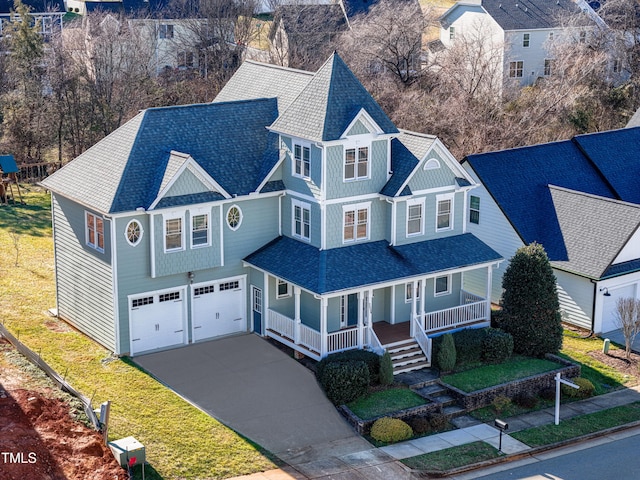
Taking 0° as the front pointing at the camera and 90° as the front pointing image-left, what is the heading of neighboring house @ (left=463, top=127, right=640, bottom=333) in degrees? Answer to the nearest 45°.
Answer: approximately 315°

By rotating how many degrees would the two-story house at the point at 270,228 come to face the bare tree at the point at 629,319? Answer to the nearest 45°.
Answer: approximately 45° to its left

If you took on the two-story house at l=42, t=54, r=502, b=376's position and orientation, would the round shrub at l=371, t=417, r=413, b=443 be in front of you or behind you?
in front

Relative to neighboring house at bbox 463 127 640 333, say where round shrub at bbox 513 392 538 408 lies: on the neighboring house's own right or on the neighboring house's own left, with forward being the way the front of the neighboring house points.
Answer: on the neighboring house's own right

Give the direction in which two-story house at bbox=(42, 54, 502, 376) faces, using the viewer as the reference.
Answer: facing the viewer and to the right of the viewer

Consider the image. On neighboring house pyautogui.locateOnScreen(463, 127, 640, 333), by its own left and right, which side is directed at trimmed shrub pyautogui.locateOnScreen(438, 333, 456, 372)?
right

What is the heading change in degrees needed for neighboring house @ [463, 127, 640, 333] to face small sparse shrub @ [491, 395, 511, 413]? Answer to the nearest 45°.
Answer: approximately 45° to its right

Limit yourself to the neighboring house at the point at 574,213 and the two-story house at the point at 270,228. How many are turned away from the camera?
0
